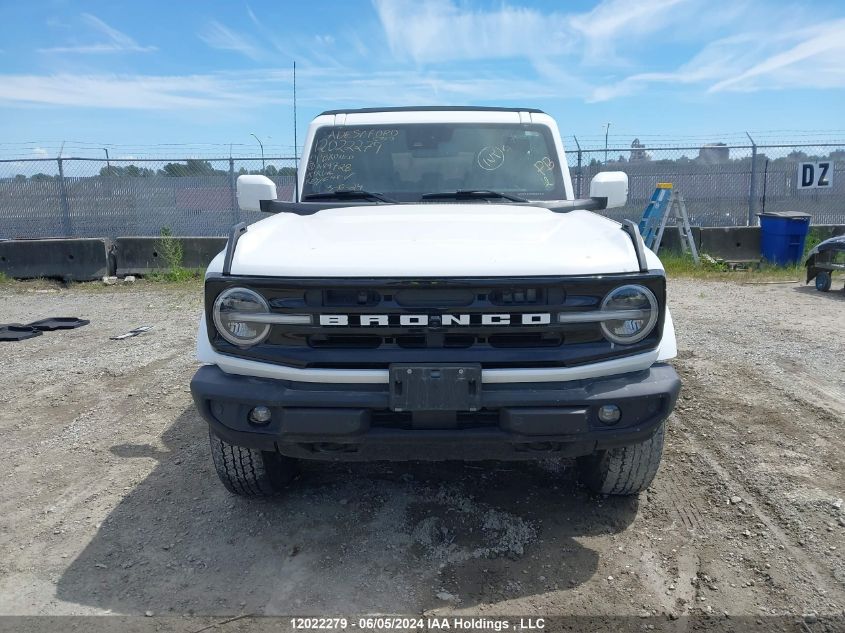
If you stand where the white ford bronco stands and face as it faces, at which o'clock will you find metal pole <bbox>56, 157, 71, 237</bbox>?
The metal pole is roughly at 5 o'clock from the white ford bronco.

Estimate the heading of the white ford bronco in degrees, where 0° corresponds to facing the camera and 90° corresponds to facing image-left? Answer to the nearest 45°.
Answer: approximately 0°

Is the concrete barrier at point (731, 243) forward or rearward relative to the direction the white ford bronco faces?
rearward

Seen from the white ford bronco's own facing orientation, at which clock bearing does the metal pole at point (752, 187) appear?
The metal pole is roughly at 7 o'clock from the white ford bronco.

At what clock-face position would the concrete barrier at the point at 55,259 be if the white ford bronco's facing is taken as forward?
The concrete barrier is roughly at 5 o'clock from the white ford bronco.

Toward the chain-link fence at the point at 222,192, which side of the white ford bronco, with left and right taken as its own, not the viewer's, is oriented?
back

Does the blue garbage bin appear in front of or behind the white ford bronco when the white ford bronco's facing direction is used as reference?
behind
